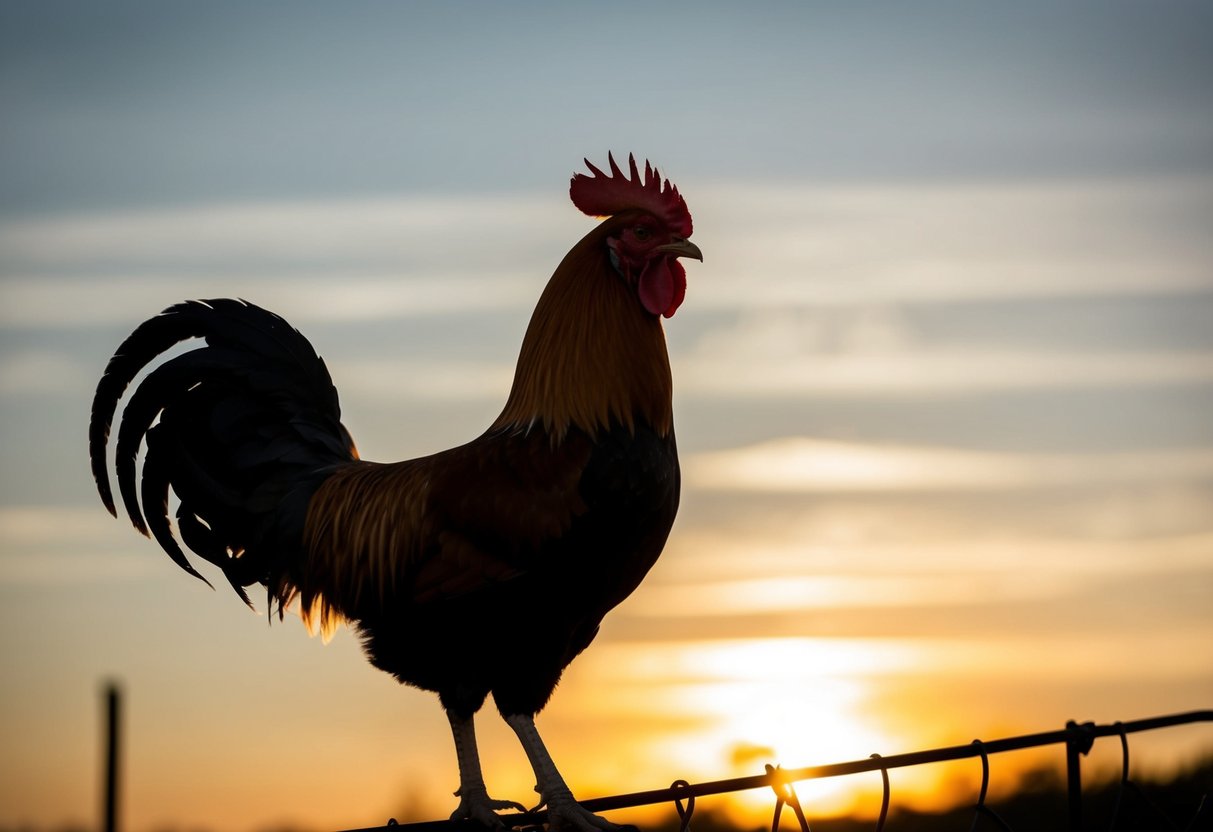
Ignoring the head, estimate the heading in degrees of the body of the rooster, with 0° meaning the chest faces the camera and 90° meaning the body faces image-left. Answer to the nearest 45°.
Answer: approximately 270°

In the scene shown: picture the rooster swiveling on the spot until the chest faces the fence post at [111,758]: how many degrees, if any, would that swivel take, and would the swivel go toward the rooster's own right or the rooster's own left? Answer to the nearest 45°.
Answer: approximately 135° to the rooster's own left

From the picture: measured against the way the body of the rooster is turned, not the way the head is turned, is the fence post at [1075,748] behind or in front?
in front
